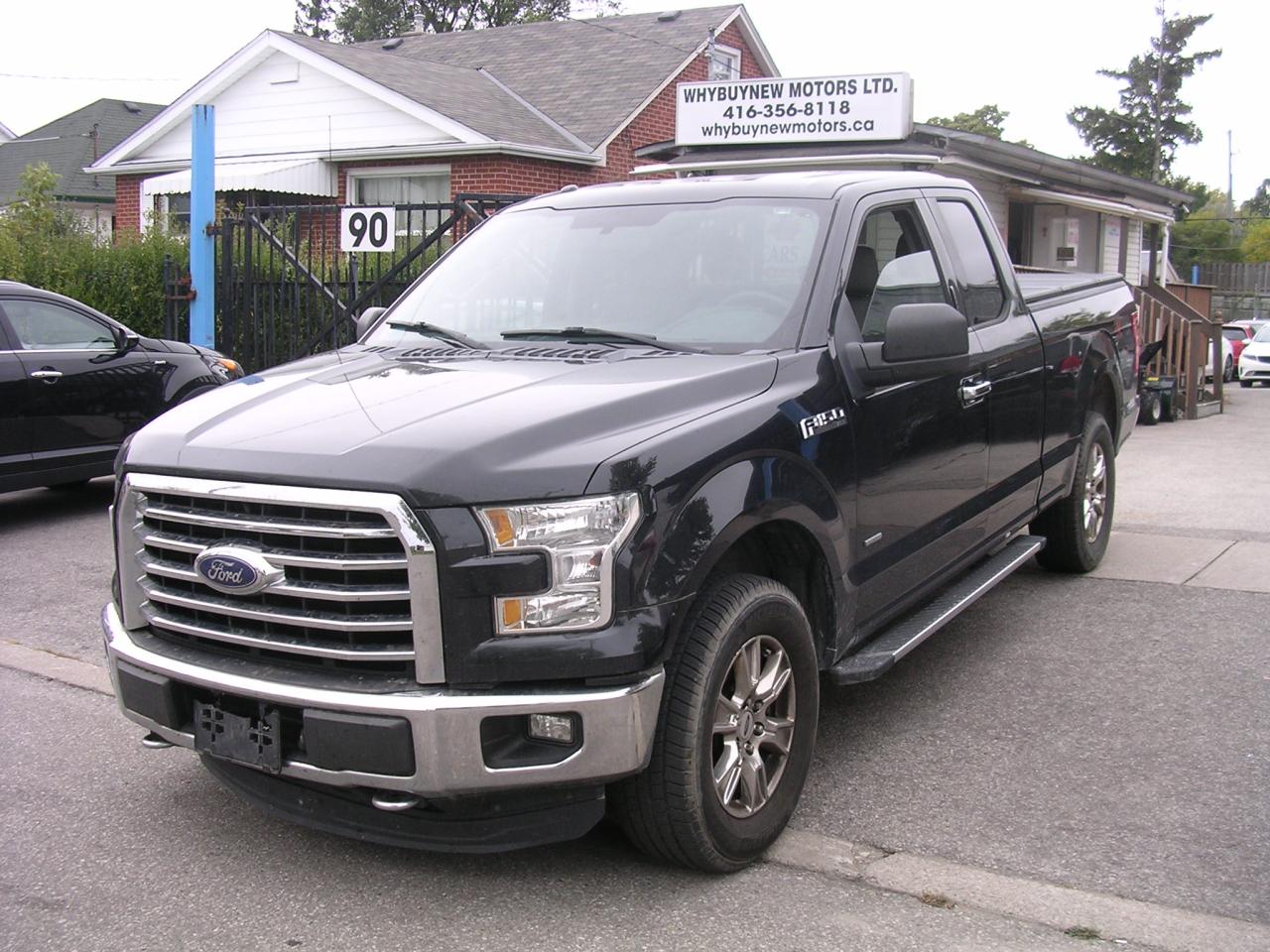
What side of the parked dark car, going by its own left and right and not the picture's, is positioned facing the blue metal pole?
left

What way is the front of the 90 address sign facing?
toward the camera

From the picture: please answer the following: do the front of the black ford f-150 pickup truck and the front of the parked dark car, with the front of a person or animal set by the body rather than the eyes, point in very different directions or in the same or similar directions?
very different directions

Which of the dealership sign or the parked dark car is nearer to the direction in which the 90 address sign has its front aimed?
the parked dark car

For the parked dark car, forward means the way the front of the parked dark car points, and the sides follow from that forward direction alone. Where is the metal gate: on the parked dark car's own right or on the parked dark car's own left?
on the parked dark car's own left

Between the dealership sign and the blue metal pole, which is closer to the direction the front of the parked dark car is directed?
the dealership sign

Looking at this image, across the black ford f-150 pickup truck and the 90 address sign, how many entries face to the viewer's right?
0

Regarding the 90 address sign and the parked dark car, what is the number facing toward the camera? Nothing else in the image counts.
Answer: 1

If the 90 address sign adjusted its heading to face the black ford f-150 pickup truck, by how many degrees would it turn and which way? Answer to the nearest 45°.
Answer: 0° — it already faces it

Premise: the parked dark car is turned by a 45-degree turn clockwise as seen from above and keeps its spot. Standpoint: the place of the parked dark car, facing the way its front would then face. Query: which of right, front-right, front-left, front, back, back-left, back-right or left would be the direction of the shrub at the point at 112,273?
back-left

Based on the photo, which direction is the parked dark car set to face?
to the viewer's right

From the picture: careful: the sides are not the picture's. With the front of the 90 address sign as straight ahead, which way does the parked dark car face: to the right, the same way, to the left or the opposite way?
to the left

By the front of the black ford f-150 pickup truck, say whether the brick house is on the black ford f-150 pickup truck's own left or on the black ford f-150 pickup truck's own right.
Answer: on the black ford f-150 pickup truck's own right

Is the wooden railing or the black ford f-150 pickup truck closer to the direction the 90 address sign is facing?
the black ford f-150 pickup truck

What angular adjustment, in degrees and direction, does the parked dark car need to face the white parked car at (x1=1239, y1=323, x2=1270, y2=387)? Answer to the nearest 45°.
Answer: approximately 45° to its left

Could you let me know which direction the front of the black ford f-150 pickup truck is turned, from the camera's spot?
facing the viewer and to the left of the viewer

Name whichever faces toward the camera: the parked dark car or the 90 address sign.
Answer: the 90 address sign

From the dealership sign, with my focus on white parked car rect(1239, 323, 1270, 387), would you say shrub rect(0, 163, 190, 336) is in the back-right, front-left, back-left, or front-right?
back-left
